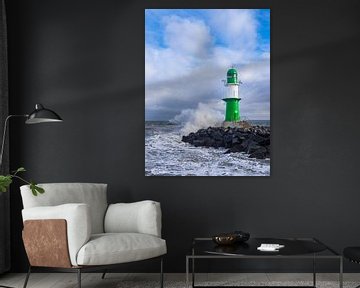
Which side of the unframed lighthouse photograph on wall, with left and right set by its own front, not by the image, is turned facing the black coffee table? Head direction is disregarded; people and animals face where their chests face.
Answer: front

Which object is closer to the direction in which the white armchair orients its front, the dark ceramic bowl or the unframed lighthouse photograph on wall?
the dark ceramic bowl

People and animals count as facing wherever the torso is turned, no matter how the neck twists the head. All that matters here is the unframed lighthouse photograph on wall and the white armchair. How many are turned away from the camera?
0

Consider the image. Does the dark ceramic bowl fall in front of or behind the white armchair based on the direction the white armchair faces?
in front

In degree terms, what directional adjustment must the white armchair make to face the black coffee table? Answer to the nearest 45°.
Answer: approximately 45° to its left

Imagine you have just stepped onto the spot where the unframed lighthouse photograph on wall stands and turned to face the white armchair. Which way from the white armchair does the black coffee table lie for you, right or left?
left

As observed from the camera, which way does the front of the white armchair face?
facing the viewer and to the right of the viewer

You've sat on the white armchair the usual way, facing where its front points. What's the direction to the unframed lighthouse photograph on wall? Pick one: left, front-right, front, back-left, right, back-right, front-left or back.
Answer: left

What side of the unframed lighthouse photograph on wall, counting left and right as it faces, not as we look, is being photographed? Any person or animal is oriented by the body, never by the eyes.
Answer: front

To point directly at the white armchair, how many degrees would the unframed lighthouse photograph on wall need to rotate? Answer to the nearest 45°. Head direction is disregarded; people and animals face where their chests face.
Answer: approximately 45° to its right

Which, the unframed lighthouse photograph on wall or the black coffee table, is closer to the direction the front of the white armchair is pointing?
the black coffee table
